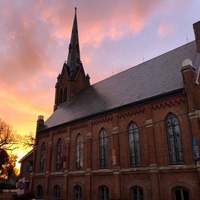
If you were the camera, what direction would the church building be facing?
facing away from the viewer and to the left of the viewer
